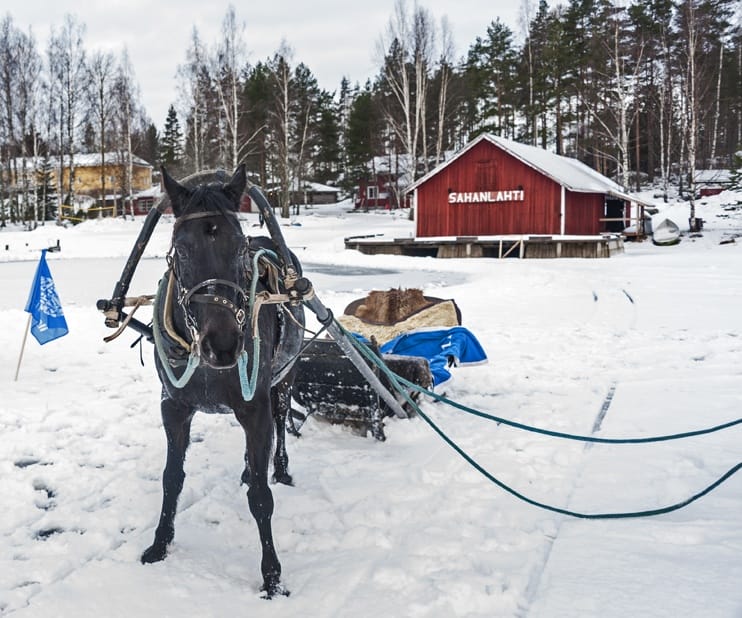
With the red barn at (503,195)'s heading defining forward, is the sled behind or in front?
in front

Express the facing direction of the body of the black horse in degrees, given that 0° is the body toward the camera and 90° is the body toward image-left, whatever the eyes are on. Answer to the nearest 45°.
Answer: approximately 0°

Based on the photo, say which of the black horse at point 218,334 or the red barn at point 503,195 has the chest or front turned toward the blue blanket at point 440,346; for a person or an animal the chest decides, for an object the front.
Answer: the red barn

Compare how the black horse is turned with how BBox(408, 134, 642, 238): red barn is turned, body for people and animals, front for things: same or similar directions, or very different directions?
same or similar directions

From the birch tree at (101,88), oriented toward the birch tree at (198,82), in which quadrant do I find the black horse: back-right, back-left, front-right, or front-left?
front-right

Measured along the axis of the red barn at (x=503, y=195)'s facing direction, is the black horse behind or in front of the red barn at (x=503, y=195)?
in front

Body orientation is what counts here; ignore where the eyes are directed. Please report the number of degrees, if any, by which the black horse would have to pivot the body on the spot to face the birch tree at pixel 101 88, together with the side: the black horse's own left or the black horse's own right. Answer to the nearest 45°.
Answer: approximately 180°

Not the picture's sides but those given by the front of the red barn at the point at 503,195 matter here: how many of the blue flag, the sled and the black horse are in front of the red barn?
3

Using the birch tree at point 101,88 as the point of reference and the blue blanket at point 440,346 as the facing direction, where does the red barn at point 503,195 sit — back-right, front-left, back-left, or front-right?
front-left

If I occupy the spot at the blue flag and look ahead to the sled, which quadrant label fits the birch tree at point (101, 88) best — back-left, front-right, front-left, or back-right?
back-left

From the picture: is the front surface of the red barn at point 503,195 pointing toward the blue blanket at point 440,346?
yes

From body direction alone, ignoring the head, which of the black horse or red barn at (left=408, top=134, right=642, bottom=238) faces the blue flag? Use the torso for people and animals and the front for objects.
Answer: the red barn

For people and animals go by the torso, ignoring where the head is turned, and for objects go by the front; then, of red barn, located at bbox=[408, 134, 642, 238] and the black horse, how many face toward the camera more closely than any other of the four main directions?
2
